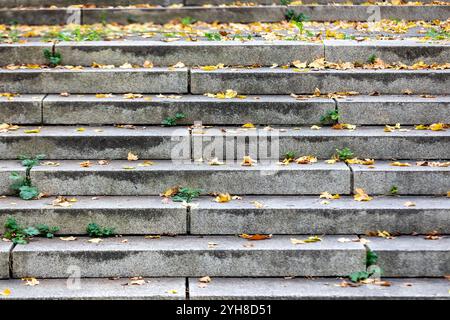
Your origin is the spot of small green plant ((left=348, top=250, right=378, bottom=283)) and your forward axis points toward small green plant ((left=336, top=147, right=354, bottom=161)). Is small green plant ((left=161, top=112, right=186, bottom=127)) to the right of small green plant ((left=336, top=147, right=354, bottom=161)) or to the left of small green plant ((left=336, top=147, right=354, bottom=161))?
left

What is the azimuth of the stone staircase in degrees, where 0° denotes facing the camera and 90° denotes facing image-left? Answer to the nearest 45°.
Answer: approximately 0°

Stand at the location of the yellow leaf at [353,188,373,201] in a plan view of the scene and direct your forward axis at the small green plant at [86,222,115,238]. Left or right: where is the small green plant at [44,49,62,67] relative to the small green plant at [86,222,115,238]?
right
